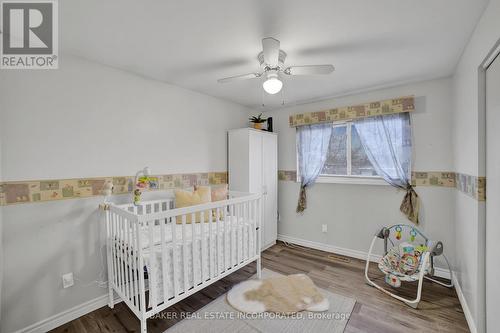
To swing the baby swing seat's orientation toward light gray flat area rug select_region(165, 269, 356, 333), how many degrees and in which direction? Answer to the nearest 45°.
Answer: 0° — it already faces it

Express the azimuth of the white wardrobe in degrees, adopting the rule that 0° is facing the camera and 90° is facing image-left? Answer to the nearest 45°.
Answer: approximately 315°

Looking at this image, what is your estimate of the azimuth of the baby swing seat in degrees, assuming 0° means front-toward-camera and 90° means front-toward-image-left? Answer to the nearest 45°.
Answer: approximately 45°

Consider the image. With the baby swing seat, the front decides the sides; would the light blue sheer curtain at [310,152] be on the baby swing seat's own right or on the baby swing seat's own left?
on the baby swing seat's own right

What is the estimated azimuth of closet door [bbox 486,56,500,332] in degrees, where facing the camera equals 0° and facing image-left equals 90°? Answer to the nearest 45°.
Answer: approximately 90°

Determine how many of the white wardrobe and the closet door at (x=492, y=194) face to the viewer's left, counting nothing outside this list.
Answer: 1

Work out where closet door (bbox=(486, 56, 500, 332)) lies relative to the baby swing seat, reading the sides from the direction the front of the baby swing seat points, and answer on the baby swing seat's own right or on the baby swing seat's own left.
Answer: on the baby swing seat's own left
